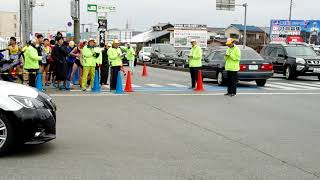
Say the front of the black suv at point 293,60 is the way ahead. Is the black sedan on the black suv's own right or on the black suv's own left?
on the black suv's own right

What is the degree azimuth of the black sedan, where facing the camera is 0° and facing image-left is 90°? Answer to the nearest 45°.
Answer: approximately 135°

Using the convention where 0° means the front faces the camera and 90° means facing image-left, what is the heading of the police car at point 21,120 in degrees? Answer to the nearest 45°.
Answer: approximately 315°

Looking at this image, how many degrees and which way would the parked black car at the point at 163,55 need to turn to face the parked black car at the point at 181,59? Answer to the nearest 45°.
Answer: approximately 45° to its left
